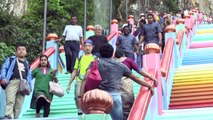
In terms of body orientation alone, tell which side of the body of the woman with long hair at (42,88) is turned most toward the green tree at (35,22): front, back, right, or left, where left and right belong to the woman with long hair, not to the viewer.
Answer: back

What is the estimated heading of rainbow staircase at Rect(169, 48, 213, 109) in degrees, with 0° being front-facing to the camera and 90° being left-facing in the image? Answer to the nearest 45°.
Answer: approximately 0°

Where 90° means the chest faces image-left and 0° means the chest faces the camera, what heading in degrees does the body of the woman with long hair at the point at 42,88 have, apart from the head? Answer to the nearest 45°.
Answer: approximately 0°

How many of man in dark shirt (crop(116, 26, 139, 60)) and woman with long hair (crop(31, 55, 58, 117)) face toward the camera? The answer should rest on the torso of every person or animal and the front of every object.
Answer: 2
